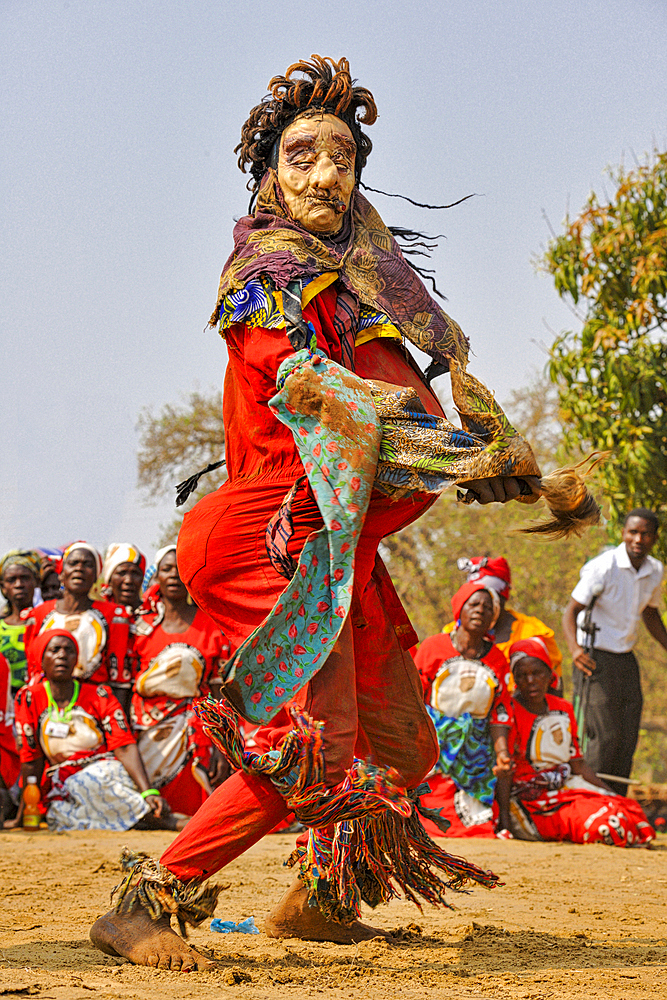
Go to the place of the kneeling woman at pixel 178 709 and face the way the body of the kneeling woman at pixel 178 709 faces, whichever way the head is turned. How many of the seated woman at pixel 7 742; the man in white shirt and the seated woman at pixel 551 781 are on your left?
2

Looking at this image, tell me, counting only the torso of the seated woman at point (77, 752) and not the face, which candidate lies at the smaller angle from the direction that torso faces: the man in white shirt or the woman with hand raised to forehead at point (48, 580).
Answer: the man in white shirt

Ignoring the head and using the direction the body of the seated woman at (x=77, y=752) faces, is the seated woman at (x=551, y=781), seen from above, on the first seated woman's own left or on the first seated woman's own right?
on the first seated woman's own left

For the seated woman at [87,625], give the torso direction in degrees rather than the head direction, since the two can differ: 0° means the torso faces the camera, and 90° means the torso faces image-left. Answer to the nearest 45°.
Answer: approximately 0°

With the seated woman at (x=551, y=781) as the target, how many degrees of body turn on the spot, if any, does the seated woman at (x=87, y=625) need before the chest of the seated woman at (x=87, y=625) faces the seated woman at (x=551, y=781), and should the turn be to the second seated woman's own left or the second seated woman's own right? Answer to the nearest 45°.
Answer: approximately 90° to the second seated woman's own left

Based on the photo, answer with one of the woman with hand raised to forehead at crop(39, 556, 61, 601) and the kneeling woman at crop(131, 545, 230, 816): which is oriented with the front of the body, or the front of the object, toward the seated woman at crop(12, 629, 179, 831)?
the woman with hand raised to forehead at crop(39, 556, 61, 601)

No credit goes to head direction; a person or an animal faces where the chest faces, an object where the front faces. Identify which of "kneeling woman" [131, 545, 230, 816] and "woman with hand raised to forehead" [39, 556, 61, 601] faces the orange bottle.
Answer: "woman with hand raised to forehead" [39, 556, 61, 601]
